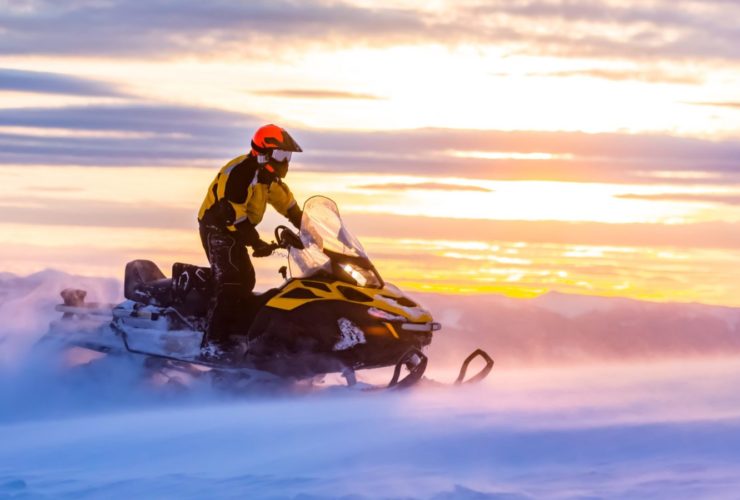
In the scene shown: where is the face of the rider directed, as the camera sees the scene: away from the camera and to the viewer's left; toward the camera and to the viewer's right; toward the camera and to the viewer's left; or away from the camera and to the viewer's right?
toward the camera and to the viewer's right

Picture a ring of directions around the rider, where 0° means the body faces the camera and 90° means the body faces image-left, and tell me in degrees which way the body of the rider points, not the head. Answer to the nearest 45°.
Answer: approximately 315°
